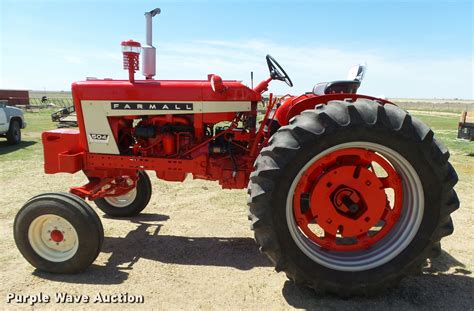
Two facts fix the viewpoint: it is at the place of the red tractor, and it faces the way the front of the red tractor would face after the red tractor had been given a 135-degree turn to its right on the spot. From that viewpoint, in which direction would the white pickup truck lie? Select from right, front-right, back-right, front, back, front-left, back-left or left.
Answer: left

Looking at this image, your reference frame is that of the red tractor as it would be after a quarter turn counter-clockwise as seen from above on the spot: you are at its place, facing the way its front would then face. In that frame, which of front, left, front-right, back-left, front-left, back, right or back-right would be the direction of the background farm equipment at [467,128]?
back-left

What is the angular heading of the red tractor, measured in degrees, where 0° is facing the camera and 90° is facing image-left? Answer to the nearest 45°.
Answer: approximately 90°
